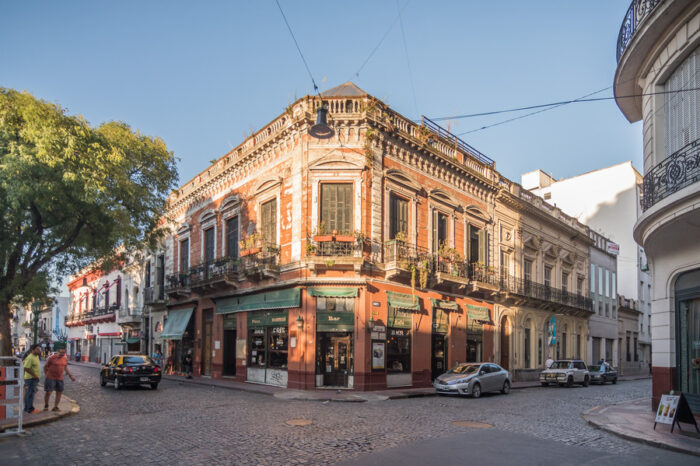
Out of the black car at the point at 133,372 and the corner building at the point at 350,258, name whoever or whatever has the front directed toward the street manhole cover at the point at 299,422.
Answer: the corner building

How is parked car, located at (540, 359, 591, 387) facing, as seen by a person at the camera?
facing the viewer and to the left of the viewer

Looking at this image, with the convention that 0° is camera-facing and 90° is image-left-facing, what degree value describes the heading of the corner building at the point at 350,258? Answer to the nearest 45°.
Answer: approximately 0°

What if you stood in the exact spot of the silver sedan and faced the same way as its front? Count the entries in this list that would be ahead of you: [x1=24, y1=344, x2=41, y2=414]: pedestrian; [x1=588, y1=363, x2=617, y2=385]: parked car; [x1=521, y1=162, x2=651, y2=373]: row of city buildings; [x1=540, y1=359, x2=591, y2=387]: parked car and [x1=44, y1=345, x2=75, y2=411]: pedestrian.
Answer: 2

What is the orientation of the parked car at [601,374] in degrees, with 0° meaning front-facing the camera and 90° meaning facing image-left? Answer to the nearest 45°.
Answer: approximately 45°

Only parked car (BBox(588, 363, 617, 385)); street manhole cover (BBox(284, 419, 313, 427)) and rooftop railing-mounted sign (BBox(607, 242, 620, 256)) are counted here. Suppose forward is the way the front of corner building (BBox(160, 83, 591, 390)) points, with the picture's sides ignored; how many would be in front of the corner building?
1

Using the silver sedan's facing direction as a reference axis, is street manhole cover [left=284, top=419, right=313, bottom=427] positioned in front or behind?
in front

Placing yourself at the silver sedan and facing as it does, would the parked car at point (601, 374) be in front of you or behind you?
behind

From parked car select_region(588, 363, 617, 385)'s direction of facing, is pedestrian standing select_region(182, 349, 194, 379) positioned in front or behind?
in front
